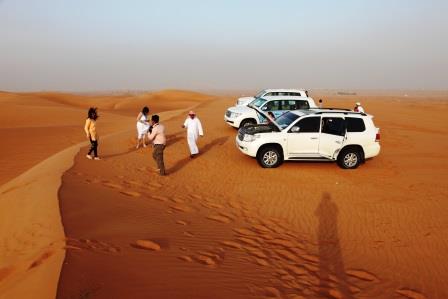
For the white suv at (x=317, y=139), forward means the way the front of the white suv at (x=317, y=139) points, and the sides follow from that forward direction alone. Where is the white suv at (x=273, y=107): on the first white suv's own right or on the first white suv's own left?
on the first white suv's own right

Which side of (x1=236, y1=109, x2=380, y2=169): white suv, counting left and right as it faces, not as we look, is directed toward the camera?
left

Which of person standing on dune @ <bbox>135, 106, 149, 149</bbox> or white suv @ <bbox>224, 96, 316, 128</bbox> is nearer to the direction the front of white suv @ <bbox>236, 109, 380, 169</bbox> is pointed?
the person standing on dune
